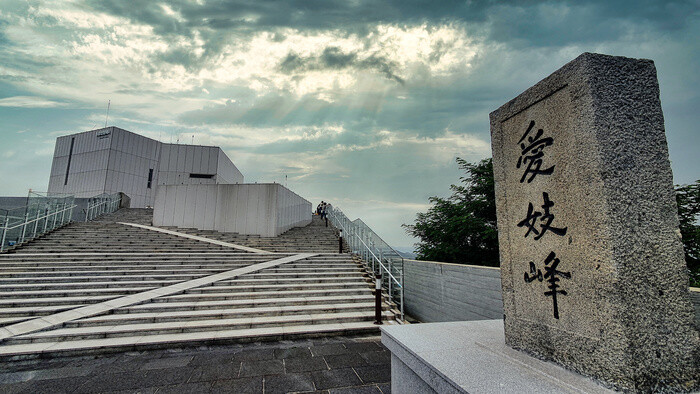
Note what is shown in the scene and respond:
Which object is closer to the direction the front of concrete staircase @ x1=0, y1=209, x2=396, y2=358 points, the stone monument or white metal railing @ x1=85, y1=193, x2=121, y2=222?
the stone monument

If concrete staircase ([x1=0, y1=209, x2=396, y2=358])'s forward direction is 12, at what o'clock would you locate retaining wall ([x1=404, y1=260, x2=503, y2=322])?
The retaining wall is roughly at 10 o'clock from the concrete staircase.

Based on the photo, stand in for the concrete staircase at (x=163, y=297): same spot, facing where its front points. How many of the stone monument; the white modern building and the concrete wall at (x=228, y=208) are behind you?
2

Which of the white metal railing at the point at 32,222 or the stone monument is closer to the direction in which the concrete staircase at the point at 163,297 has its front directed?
the stone monument

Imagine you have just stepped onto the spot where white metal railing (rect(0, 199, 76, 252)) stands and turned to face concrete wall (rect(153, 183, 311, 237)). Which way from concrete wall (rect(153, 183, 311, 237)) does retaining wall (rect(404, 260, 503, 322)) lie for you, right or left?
right

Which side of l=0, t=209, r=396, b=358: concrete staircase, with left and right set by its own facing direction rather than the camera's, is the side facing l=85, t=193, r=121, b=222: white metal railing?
back

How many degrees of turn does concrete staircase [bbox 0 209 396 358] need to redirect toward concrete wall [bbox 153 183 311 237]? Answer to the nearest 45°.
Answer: approximately 180°

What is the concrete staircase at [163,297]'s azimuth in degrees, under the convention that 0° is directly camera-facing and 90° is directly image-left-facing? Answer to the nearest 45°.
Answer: approximately 0°

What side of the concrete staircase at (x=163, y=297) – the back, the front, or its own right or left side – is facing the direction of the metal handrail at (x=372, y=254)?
left

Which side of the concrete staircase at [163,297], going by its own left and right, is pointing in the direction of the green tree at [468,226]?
left

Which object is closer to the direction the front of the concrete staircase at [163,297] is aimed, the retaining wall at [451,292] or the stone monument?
the stone monument
